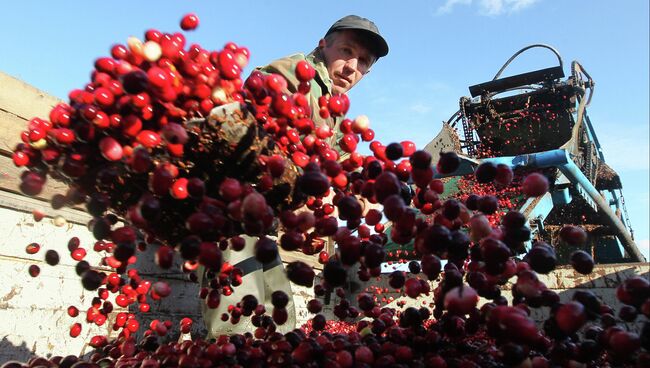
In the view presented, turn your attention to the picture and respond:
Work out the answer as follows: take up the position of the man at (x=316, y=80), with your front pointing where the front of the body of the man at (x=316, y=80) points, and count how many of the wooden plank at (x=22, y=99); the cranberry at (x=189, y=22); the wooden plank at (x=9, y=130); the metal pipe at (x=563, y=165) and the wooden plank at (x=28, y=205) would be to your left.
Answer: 1

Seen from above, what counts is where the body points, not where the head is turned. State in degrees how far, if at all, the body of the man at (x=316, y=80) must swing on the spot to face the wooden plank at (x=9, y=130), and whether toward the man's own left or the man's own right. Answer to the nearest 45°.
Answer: approximately 135° to the man's own right

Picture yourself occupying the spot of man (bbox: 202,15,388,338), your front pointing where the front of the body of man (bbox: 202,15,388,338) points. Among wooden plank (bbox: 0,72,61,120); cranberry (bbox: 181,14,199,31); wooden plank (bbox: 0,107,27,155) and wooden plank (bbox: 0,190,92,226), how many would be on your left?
0

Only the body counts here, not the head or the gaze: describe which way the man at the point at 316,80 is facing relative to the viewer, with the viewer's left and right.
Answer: facing the viewer and to the right of the viewer

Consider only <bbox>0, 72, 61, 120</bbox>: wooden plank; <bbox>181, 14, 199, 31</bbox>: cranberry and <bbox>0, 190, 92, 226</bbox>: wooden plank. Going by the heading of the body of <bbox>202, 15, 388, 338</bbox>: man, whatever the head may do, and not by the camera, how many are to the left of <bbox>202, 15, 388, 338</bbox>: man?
0

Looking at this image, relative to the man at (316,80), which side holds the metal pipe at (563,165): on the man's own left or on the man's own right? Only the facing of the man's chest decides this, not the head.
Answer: on the man's own left

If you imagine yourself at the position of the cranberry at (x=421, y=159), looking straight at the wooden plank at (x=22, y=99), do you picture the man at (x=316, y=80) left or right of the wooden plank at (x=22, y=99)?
right

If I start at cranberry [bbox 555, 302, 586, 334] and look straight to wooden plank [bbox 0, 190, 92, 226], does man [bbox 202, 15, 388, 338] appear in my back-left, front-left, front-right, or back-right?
front-right

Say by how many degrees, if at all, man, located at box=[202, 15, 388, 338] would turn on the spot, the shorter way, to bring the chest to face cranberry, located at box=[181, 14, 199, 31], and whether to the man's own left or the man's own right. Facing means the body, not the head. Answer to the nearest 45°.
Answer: approximately 90° to the man's own right

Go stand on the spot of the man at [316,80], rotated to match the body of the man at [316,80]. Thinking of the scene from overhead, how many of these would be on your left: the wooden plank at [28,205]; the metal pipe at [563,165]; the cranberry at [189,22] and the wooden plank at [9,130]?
1
